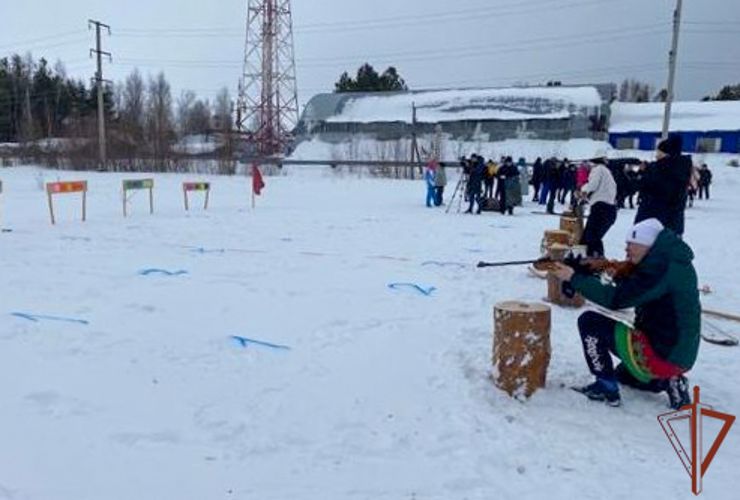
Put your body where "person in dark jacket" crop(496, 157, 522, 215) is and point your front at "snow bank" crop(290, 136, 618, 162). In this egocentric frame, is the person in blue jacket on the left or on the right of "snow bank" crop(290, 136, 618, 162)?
left

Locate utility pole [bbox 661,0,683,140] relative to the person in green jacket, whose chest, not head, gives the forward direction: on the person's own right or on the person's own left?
on the person's own right

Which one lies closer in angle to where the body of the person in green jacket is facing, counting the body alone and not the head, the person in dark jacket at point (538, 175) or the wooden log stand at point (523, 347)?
the wooden log stand

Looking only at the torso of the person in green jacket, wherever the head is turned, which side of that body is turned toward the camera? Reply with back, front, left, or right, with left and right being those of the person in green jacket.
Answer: left

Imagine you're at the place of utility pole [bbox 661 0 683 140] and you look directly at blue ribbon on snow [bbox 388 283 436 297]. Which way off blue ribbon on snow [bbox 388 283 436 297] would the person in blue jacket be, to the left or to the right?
right

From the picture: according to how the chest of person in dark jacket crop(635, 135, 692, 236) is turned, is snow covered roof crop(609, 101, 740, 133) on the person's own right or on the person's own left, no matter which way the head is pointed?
on the person's own right

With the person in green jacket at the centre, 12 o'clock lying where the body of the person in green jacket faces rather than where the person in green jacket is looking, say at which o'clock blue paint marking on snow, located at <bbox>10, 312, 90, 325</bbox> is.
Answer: The blue paint marking on snow is roughly at 12 o'clock from the person in green jacket.

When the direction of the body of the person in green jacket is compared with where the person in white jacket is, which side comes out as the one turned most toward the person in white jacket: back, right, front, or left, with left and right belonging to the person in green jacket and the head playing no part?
right
